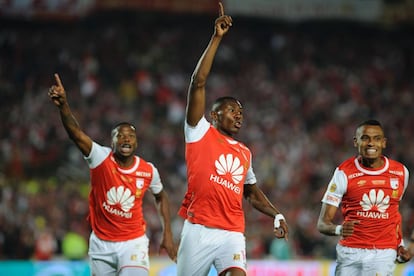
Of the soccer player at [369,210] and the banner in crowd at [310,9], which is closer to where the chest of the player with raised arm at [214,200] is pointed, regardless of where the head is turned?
the soccer player

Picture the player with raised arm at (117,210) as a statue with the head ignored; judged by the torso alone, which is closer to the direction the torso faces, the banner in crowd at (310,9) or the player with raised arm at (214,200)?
the player with raised arm

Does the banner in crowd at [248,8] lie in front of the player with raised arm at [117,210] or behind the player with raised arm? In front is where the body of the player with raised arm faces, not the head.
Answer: behind

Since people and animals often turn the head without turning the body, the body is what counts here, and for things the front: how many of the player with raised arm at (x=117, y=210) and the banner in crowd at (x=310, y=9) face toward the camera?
2

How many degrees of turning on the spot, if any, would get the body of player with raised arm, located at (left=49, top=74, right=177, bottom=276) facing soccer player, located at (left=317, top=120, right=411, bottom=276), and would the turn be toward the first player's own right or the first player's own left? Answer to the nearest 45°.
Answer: approximately 90° to the first player's own left

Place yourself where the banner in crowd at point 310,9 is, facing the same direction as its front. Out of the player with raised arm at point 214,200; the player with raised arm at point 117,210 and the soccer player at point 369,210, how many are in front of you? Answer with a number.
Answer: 3

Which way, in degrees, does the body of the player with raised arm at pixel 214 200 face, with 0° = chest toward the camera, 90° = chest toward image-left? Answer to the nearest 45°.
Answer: approximately 315°
